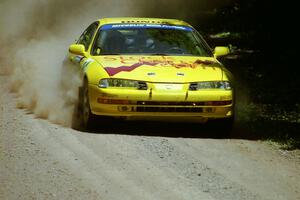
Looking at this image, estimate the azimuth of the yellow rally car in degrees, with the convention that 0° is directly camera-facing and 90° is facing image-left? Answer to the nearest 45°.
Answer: approximately 0°
